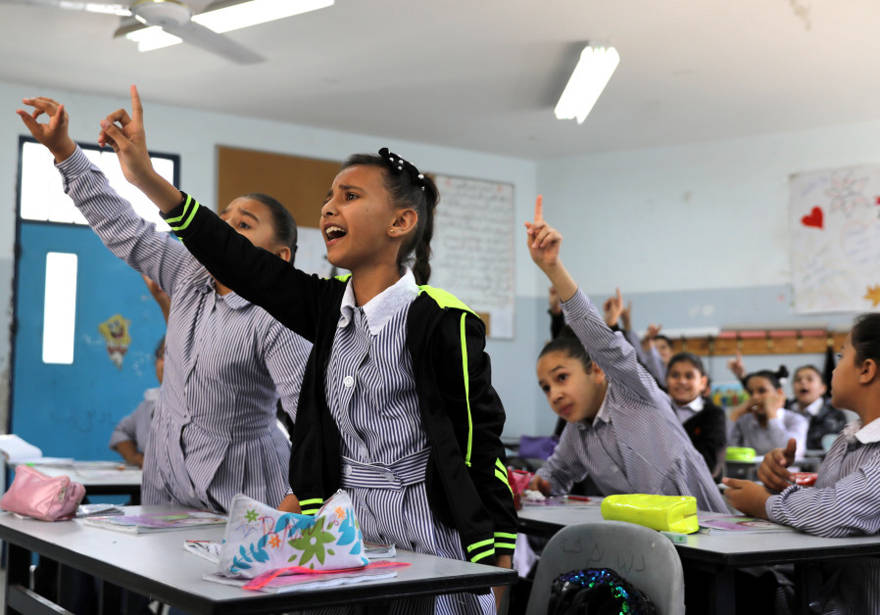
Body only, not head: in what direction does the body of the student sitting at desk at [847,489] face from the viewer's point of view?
to the viewer's left

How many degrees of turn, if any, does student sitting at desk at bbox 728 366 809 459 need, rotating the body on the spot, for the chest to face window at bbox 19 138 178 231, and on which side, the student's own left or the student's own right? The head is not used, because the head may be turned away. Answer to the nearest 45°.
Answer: approximately 45° to the student's own right

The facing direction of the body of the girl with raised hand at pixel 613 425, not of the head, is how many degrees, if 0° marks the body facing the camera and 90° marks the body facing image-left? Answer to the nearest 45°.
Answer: approximately 45°

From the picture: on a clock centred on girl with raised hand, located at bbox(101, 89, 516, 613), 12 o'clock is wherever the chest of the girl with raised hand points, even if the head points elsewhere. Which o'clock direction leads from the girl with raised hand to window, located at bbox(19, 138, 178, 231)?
The window is roughly at 4 o'clock from the girl with raised hand.

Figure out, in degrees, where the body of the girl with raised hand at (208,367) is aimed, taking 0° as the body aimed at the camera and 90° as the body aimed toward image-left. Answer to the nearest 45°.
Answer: approximately 45°

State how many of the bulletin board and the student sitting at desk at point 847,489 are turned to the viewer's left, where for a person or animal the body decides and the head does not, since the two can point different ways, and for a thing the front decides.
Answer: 1

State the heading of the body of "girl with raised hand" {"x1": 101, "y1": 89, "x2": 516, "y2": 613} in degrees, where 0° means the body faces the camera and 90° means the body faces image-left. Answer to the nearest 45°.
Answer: approximately 45°
